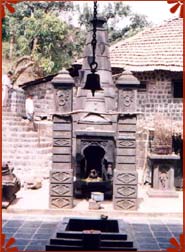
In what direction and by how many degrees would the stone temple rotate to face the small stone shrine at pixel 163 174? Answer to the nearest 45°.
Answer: approximately 135° to its left

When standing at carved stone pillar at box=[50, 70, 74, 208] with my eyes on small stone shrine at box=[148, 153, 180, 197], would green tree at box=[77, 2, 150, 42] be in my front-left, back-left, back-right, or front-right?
front-left

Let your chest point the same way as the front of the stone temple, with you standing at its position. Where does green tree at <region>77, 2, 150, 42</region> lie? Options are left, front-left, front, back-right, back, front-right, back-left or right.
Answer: back

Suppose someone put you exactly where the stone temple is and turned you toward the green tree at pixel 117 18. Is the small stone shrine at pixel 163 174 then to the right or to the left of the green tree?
right

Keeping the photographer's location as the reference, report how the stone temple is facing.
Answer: facing the viewer
